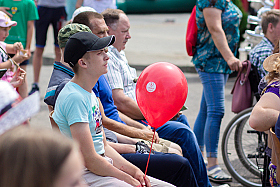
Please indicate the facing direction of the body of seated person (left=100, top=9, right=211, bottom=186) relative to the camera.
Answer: to the viewer's right

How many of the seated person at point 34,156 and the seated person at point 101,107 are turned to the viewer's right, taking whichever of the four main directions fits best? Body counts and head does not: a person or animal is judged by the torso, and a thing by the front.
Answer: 2

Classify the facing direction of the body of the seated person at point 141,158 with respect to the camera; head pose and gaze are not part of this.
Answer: to the viewer's right

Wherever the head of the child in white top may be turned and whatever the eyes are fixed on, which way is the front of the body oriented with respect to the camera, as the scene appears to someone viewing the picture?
to the viewer's right

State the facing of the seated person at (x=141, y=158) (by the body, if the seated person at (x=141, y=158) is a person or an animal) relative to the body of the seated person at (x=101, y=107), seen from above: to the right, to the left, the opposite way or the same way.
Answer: the same way

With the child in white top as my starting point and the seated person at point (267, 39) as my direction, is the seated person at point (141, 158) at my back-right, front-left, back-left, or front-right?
front-right

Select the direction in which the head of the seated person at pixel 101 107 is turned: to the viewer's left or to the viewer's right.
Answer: to the viewer's right

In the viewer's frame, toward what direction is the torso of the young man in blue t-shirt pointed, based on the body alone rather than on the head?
to the viewer's right

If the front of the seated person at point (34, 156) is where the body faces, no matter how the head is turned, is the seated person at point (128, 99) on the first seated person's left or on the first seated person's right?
on the first seated person's left

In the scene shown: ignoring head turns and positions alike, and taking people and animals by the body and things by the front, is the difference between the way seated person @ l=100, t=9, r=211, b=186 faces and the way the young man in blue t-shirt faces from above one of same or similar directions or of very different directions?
same or similar directions

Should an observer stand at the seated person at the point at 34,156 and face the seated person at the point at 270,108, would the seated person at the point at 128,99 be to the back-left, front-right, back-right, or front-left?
front-left

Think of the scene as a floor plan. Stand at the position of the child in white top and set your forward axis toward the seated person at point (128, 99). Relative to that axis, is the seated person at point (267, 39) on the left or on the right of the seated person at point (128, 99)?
left
